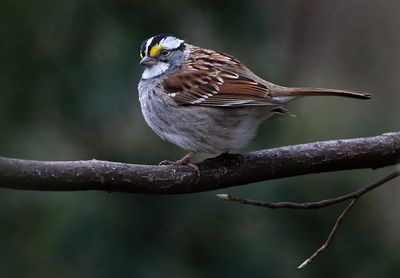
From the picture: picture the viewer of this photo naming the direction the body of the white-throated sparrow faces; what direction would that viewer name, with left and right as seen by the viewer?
facing to the left of the viewer
